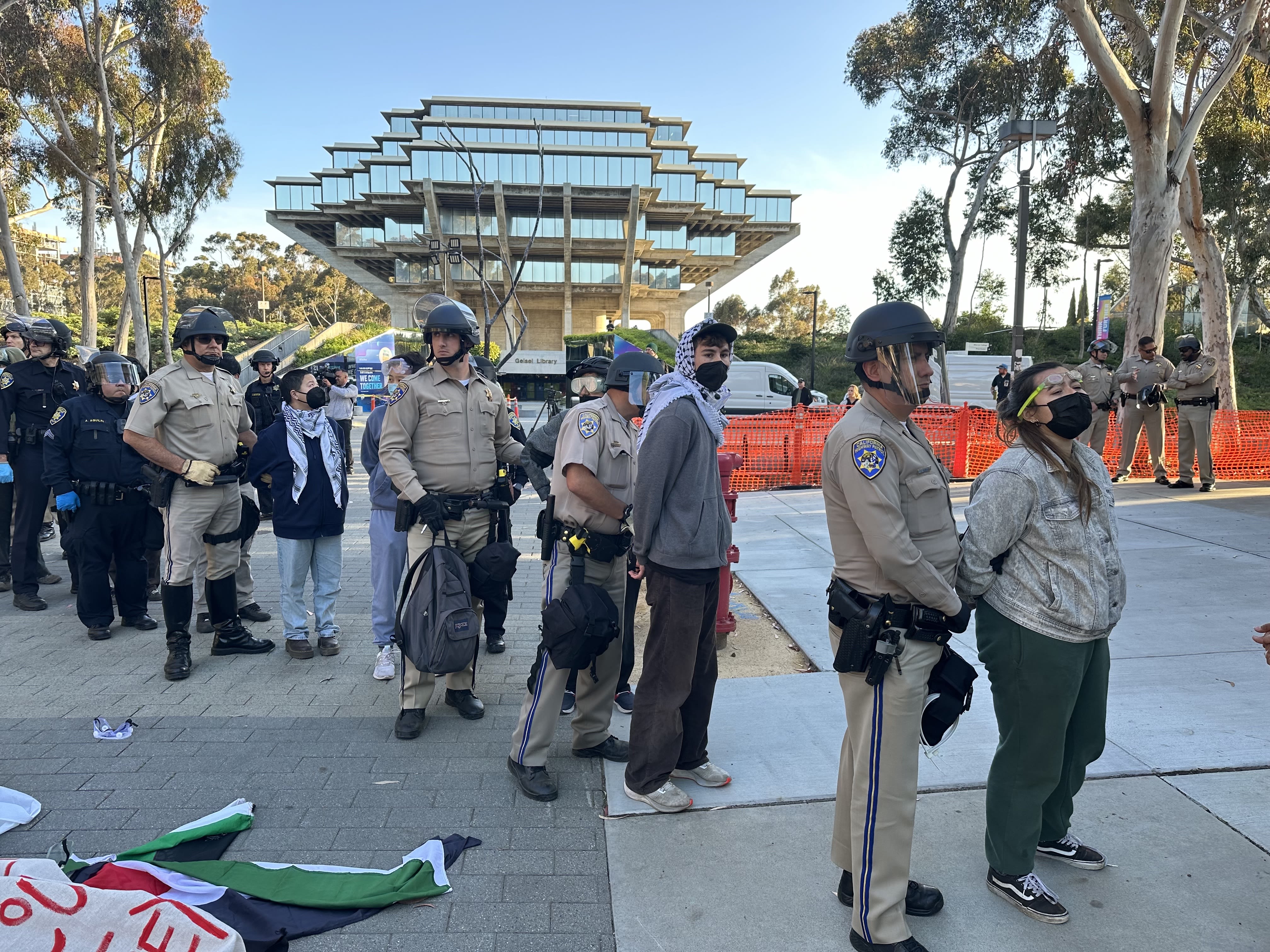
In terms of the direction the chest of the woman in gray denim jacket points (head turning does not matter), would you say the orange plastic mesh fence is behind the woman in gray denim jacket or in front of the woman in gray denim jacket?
behind

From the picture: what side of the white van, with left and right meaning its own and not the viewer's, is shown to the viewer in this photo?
right

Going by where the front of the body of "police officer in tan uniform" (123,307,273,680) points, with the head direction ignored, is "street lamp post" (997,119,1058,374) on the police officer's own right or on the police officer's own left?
on the police officer's own left

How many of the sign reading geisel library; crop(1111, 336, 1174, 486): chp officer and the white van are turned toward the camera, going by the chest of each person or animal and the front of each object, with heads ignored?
2
